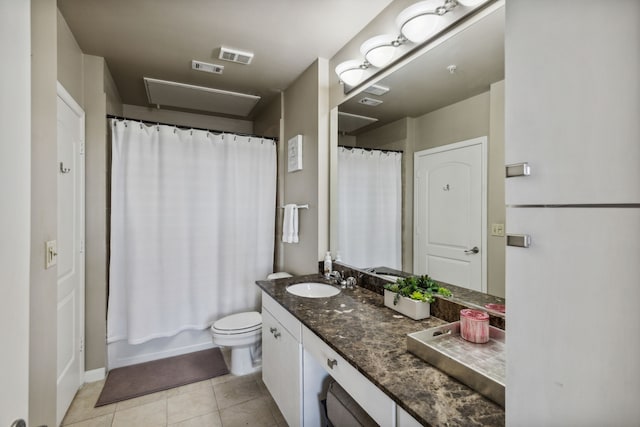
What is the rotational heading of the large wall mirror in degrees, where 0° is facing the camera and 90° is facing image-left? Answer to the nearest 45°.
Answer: approximately 45°

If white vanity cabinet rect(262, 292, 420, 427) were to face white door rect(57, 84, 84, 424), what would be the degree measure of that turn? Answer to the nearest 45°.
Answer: approximately 45° to its right

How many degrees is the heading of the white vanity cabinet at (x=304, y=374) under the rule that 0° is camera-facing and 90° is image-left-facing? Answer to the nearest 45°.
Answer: approximately 45°

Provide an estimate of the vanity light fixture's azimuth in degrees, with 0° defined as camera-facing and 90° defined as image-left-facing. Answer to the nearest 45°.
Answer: approximately 45°
